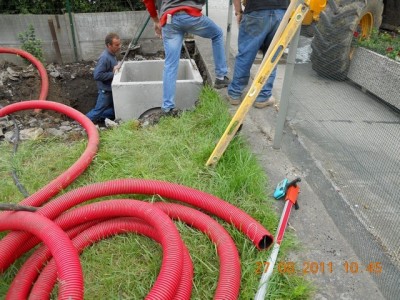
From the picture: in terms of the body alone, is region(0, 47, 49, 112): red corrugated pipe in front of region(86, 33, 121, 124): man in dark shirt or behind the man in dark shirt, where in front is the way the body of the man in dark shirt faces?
behind

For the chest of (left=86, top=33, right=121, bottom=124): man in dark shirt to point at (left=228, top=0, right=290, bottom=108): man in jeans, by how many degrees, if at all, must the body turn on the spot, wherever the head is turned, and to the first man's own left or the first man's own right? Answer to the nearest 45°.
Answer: approximately 45° to the first man's own right

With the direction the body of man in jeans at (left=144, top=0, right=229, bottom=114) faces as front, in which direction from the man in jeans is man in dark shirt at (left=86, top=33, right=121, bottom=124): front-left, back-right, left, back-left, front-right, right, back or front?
front-left

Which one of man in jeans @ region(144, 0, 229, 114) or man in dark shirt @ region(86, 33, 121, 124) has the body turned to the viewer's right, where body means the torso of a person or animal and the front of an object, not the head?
the man in dark shirt

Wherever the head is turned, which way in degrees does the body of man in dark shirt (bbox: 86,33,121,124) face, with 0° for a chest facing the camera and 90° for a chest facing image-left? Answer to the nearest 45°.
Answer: approximately 270°

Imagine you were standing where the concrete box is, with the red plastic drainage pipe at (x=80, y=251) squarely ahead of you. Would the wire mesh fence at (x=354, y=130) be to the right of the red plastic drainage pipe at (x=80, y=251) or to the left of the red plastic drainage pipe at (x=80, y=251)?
left

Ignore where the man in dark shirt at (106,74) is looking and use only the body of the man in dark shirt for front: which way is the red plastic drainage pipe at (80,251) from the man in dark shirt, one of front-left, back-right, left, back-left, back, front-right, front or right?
right

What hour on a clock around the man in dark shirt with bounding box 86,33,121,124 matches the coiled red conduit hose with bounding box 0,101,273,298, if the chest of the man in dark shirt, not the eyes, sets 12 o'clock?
The coiled red conduit hose is roughly at 3 o'clock from the man in dark shirt.

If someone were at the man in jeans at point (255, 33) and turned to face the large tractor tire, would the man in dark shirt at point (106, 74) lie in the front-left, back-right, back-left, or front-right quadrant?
back-left
